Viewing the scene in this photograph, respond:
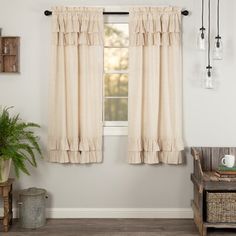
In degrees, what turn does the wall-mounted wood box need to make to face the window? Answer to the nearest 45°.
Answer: approximately 90° to its left

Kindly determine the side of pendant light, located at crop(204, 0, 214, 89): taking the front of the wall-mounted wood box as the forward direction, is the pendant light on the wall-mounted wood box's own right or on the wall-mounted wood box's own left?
on the wall-mounted wood box's own left

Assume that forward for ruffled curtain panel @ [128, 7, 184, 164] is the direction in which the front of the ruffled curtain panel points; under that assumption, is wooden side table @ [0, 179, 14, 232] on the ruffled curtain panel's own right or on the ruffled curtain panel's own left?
on the ruffled curtain panel's own right

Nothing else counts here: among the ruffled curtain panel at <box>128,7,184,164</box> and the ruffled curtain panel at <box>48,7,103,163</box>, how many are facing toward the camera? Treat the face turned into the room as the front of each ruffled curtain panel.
2

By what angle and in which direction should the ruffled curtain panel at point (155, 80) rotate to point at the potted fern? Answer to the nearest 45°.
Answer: approximately 90° to its right

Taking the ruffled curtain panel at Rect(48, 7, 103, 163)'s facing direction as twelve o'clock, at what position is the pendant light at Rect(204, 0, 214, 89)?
The pendant light is roughly at 9 o'clock from the ruffled curtain panel.

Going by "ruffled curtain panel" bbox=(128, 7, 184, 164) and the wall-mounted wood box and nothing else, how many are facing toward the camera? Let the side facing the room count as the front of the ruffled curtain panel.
2

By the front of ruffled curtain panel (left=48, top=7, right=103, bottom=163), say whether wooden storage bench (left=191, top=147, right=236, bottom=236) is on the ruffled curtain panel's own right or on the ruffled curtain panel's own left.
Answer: on the ruffled curtain panel's own left

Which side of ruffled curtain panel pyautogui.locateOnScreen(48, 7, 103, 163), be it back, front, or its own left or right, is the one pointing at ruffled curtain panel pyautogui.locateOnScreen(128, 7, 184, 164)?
left

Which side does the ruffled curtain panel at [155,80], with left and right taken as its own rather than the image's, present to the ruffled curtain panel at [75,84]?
right

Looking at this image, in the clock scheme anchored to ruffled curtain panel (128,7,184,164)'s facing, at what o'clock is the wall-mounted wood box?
The wall-mounted wood box is roughly at 3 o'clock from the ruffled curtain panel.

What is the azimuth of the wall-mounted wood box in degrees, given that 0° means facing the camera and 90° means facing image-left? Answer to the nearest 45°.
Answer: approximately 0°

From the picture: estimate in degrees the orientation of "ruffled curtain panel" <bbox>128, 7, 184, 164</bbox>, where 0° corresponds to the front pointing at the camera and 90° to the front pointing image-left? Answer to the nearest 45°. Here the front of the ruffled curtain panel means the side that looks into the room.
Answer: approximately 0°
